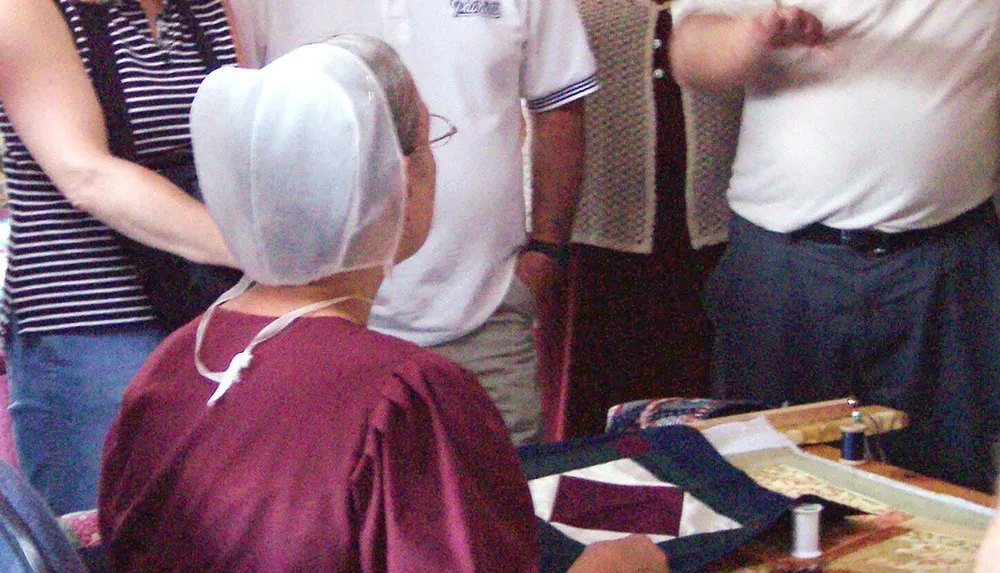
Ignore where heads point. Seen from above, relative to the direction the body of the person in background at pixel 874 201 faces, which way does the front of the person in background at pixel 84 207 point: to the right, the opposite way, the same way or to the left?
to the left

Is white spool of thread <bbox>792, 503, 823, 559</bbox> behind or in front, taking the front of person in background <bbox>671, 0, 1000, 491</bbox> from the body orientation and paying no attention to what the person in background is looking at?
in front

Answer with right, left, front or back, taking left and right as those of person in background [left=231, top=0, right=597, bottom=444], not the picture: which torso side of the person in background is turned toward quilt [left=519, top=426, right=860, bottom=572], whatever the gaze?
front

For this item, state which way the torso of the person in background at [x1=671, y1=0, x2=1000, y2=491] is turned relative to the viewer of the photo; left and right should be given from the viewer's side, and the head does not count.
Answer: facing the viewer

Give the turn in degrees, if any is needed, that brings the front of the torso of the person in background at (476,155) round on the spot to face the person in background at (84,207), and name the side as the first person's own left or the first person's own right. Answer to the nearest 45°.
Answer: approximately 45° to the first person's own right

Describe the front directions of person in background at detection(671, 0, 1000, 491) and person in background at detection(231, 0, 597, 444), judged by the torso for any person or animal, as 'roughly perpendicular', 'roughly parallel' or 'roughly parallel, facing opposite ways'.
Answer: roughly parallel

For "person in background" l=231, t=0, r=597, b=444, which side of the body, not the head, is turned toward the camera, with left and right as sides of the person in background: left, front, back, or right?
front

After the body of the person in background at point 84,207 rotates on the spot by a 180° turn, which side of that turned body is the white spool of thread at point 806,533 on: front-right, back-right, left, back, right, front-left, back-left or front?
back

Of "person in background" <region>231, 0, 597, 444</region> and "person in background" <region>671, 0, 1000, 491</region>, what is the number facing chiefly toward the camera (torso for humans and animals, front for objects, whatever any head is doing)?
2

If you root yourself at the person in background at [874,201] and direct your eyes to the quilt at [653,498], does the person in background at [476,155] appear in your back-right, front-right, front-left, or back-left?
front-right

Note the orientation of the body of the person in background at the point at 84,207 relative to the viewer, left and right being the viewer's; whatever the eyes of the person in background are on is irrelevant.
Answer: facing the viewer and to the right of the viewer

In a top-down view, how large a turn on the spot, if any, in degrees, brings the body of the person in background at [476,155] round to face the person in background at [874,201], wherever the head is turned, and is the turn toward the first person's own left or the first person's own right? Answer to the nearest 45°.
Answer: approximately 90° to the first person's own left

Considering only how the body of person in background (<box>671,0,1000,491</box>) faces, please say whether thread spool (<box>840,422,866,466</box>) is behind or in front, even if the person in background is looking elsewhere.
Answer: in front

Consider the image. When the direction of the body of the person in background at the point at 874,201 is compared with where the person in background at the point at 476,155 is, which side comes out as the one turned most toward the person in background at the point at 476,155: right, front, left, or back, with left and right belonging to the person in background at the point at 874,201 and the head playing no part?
right
